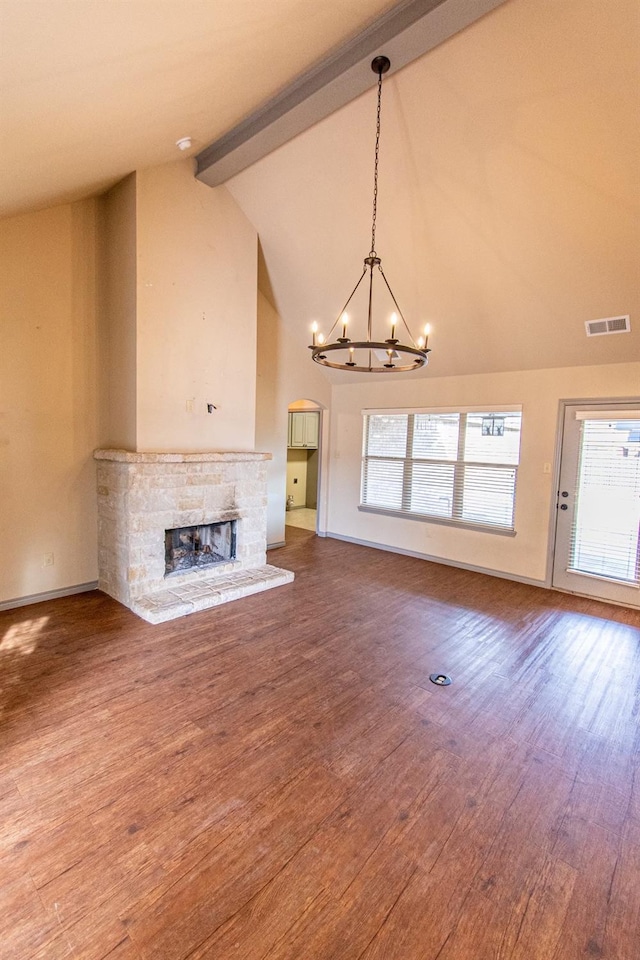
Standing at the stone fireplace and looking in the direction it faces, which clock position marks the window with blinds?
The window with blinds is roughly at 10 o'clock from the stone fireplace.

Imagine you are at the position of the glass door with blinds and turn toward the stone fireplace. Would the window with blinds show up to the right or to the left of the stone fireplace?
right

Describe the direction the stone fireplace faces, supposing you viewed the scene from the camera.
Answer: facing the viewer and to the right of the viewer

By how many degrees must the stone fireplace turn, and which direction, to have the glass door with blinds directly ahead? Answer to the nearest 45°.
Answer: approximately 45° to its left
